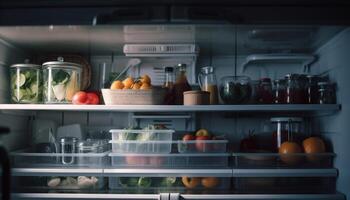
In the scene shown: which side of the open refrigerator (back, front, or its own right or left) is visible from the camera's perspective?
front
